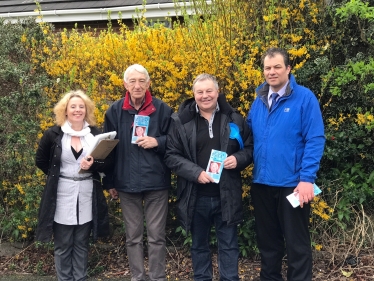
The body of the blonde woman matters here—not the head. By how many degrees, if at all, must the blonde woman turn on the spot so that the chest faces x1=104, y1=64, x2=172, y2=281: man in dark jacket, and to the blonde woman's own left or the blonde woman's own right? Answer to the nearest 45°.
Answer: approximately 90° to the blonde woman's own left

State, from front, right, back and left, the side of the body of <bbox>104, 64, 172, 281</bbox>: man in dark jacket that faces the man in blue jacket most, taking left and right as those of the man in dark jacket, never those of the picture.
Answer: left

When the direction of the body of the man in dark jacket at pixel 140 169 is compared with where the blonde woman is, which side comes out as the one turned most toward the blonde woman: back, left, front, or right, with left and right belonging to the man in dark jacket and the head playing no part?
right

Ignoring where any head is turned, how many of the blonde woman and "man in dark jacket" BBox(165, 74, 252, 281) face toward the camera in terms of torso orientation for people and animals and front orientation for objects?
2

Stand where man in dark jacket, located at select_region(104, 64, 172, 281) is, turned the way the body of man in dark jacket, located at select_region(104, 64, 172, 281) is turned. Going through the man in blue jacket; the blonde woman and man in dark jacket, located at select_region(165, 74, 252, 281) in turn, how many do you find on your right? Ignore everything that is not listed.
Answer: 1
